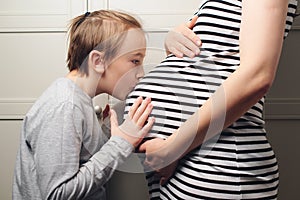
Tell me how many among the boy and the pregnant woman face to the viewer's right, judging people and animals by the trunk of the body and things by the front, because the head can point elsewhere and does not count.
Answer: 1

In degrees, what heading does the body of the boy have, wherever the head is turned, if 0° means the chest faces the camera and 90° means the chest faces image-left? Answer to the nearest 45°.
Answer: approximately 270°

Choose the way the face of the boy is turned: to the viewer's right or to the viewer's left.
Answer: to the viewer's right

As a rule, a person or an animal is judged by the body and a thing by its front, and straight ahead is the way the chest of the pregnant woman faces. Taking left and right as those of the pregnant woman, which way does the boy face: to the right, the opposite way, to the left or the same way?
the opposite way

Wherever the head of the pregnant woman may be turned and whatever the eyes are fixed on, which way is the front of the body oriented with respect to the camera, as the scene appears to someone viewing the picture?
to the viewer's left
